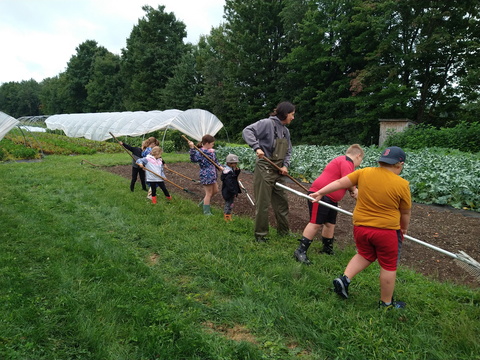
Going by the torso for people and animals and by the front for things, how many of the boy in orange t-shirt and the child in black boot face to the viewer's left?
0

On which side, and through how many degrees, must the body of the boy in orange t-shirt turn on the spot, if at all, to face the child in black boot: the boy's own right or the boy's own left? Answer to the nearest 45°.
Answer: approximately 90° to the boy's own left

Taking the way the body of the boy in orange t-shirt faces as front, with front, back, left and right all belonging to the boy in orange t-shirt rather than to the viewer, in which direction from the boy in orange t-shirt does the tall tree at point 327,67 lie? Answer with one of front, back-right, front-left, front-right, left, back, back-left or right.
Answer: front-left

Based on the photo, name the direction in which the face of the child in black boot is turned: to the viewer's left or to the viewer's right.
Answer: to the viewer's right

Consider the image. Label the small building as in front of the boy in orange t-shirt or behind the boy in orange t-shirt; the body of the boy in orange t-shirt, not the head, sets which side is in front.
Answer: in front

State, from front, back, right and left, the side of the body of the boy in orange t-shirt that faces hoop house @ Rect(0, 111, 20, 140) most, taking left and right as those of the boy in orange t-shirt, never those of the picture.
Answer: left

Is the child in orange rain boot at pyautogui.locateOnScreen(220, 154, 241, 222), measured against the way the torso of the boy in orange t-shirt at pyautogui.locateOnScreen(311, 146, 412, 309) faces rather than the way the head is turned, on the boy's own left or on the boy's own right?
on the boy's own left

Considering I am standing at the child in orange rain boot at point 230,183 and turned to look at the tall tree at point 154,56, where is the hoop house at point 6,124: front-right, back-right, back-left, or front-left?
front-left
